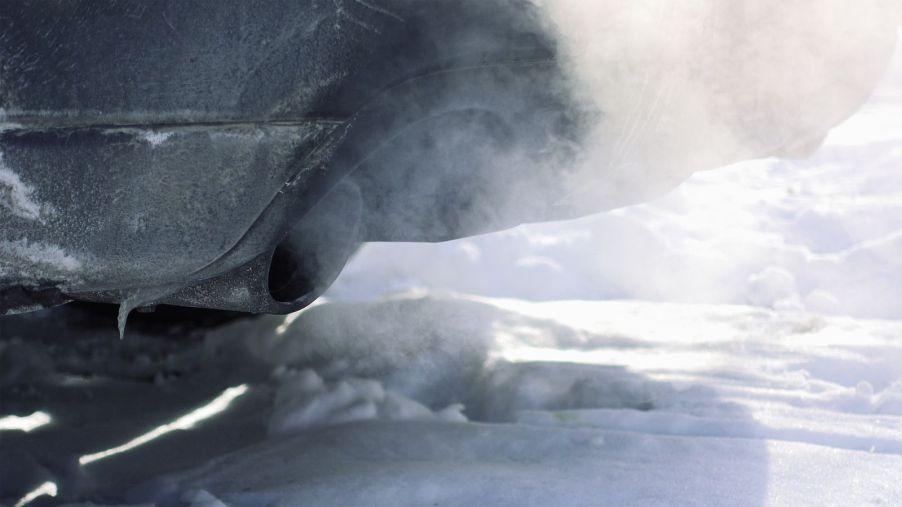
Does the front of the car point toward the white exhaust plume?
no

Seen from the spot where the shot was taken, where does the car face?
facing away from the viewer and to the left of the viewer
